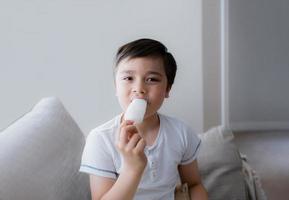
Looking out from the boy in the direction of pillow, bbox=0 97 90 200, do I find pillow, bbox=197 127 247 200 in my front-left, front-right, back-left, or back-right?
back-right

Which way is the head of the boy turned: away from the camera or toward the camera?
toward the camera

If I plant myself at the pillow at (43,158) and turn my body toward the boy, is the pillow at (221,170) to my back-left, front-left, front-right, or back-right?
front-left

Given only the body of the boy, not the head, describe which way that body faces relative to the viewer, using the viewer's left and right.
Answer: facing the viewer
